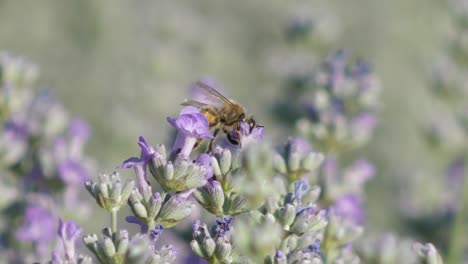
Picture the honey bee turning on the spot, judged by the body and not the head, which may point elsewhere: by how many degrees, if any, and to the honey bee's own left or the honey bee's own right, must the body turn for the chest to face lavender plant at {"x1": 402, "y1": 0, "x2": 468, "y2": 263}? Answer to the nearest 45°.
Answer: approximately 45° to the honey bee's own left

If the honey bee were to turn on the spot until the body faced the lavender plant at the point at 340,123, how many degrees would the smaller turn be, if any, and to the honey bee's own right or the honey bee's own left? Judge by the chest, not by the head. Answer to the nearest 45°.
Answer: approximately 45° to the honey bee's own left

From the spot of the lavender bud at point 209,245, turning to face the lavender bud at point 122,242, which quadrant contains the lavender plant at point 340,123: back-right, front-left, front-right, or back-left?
back-right

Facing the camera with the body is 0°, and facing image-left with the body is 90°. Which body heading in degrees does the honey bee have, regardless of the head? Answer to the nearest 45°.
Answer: approximately 270°

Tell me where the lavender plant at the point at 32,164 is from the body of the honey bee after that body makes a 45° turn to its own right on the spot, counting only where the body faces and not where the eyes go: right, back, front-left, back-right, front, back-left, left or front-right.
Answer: back
